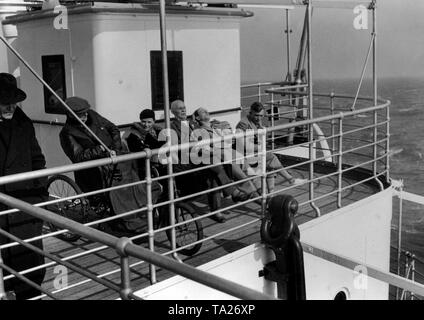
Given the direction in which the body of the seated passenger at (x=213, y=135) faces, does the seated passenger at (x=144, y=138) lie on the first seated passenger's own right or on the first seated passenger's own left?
on the first seated passenger's own right

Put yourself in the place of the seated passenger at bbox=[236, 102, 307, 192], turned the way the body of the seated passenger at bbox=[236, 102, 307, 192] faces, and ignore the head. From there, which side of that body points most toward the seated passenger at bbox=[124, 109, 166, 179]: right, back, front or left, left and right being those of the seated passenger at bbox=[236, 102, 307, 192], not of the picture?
right

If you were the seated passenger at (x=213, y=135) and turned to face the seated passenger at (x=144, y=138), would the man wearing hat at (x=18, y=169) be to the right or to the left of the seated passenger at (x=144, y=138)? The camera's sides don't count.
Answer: left

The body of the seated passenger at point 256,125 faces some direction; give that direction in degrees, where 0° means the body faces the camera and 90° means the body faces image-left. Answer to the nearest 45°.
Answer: approximately 315°

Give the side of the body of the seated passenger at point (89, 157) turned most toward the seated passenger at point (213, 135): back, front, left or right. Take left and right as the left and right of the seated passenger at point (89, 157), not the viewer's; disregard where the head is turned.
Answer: left

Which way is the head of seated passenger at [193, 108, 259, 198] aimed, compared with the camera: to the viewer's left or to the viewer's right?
to the viewer's right

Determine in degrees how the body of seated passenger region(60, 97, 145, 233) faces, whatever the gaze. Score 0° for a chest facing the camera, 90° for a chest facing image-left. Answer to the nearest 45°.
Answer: approximately 315°

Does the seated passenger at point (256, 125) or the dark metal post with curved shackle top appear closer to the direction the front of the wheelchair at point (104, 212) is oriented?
the dark metal post with curved shackle top

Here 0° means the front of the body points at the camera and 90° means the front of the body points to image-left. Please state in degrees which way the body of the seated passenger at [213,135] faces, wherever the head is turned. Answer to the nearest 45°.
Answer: approximately 315°

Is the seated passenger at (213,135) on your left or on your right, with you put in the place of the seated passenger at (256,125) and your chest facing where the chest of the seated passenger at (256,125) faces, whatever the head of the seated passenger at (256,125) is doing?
on your right

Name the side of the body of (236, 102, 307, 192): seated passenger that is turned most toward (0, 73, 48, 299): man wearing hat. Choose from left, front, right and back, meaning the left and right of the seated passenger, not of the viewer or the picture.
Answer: right
